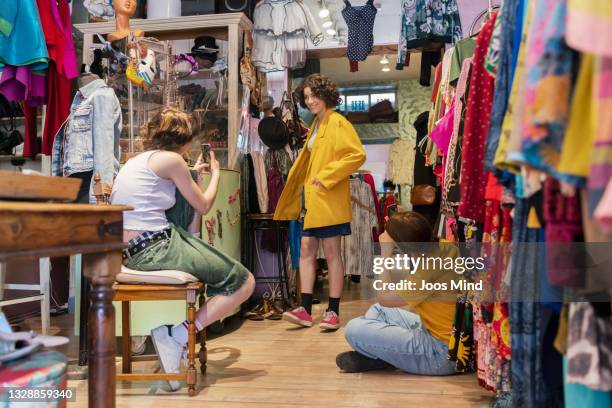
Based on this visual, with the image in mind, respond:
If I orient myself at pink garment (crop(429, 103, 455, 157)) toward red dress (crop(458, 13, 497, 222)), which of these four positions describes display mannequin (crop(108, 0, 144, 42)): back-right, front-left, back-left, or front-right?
back-right

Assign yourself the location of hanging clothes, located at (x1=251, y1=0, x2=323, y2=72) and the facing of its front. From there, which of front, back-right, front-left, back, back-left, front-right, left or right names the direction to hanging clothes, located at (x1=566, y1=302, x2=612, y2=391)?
front

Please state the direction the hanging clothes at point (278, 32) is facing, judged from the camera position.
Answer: facing the viewer

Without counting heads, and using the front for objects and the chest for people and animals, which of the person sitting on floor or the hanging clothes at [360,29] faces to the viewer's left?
the person sitting on floor

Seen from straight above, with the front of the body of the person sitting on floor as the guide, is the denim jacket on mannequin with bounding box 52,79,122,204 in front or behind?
in front

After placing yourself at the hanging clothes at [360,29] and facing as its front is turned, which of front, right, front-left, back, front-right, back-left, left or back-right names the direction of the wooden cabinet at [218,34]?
front-right

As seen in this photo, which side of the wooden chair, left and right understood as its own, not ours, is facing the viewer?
right

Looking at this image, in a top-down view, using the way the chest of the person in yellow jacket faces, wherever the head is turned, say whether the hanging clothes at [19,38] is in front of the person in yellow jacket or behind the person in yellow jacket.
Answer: in front

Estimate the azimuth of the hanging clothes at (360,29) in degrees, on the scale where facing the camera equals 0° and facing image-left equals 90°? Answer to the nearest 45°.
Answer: approximately 0°

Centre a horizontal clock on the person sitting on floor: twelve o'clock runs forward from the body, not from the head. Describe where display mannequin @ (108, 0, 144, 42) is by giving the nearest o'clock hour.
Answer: The display mannequin is roughly at 1 o'clock from the person sitting on floor.

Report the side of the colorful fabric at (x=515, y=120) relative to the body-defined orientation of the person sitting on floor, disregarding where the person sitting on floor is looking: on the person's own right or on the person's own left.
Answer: on the person's own left

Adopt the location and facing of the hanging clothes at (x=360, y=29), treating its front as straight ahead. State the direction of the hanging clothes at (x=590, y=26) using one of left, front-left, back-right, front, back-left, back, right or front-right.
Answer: front

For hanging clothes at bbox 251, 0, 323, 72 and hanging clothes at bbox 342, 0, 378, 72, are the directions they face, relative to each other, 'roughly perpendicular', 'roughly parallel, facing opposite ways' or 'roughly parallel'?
roughly parallel

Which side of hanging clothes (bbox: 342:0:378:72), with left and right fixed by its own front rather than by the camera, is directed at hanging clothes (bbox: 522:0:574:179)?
front

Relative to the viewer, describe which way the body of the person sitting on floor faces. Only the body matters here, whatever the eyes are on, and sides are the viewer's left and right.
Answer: facing to the left of the viewer

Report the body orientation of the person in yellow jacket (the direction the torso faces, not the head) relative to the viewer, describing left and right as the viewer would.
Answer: facing the viewer and to the left of the viewer
